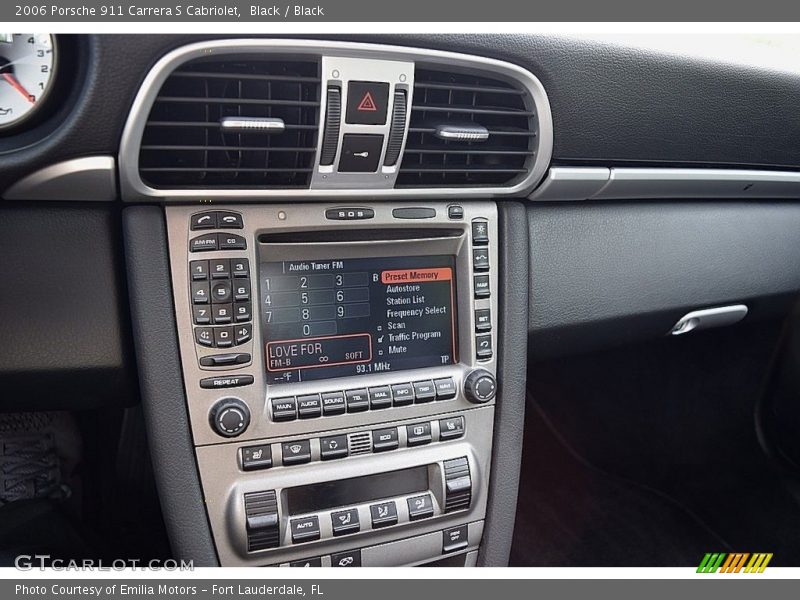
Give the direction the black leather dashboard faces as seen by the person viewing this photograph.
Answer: facing the viewer

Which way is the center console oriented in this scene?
toward the camera
